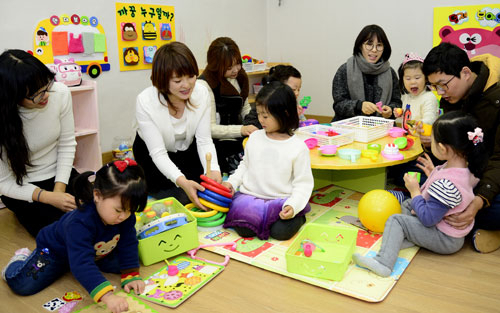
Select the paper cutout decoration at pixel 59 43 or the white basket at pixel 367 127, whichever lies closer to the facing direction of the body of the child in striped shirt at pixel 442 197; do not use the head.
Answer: the paper cutout decoration

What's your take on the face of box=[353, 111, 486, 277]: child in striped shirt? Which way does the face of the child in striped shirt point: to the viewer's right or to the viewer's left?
to the viewer's left

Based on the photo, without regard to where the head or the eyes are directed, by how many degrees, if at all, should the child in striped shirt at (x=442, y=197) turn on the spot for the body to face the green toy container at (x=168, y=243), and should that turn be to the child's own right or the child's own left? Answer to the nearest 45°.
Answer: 0° — they already face it

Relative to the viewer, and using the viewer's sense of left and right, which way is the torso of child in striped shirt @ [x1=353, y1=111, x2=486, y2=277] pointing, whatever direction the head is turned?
facing to the left of the viewer

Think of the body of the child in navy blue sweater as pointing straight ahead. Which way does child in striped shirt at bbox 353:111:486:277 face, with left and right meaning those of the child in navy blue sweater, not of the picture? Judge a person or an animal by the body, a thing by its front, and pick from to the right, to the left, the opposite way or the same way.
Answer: the opposite way

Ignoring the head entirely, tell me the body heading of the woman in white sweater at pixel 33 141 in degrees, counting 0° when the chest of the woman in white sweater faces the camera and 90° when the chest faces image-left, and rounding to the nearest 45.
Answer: approximately 315°

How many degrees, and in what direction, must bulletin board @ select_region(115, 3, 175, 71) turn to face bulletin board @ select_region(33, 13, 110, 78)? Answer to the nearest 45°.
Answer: approximately 90° to its right
